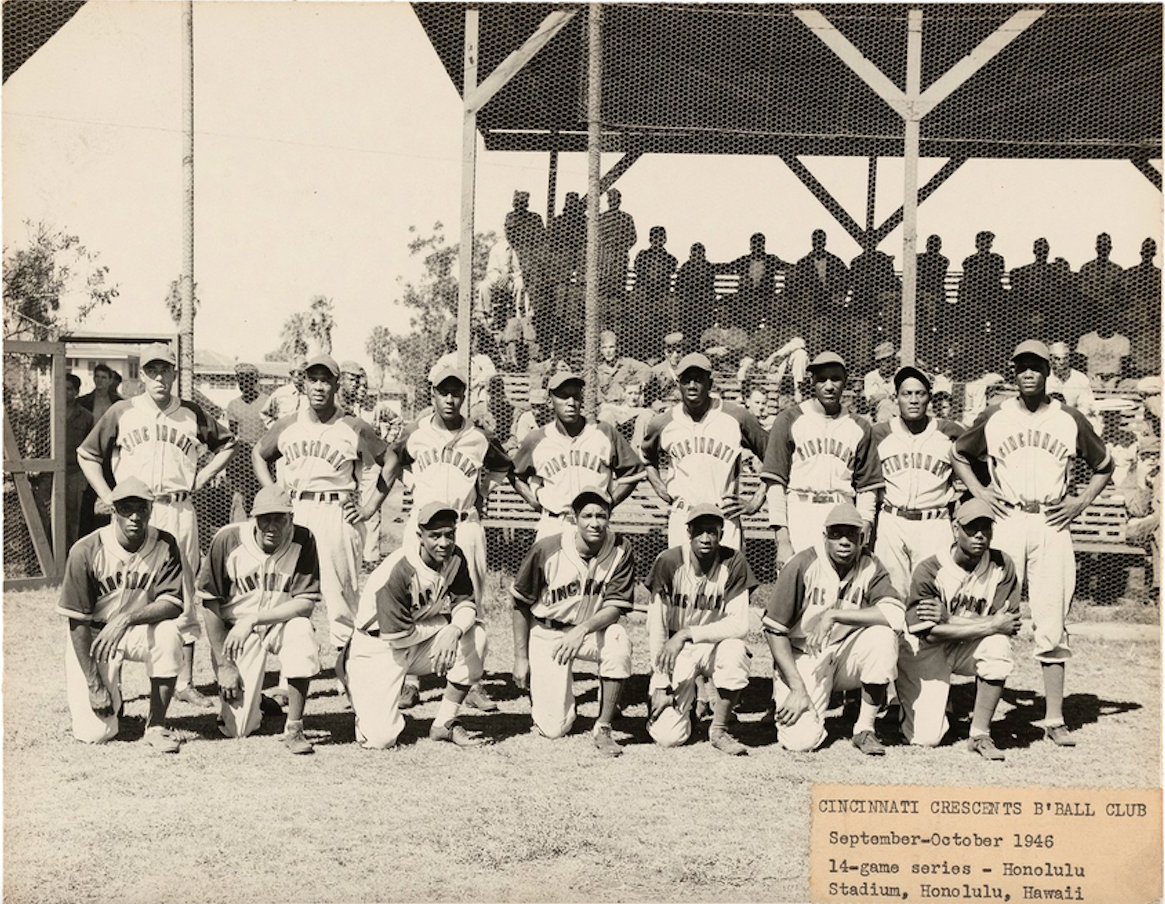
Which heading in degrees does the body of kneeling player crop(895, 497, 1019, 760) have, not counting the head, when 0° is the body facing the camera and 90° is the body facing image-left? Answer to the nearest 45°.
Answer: approximately 0°

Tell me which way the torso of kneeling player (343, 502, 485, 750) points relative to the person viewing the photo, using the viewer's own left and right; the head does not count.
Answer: facing the viewer and to the right of the viewer

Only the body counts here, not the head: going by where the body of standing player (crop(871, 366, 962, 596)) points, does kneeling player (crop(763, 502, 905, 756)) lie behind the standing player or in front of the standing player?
in front

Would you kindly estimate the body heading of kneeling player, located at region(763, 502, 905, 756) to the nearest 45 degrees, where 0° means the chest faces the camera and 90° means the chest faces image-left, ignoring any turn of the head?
approximately 0°

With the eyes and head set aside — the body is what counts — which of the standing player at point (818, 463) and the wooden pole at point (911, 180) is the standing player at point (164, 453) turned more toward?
the standing player

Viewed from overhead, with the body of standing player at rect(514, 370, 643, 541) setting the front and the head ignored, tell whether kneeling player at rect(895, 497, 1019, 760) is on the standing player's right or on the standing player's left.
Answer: on the standing player's left

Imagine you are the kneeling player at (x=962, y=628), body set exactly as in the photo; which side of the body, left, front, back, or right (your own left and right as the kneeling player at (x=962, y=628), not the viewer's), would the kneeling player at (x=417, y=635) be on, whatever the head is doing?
right

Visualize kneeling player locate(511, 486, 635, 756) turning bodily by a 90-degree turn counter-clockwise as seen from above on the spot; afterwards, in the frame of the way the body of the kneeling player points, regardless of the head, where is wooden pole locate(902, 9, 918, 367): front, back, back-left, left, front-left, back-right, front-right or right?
front-left
